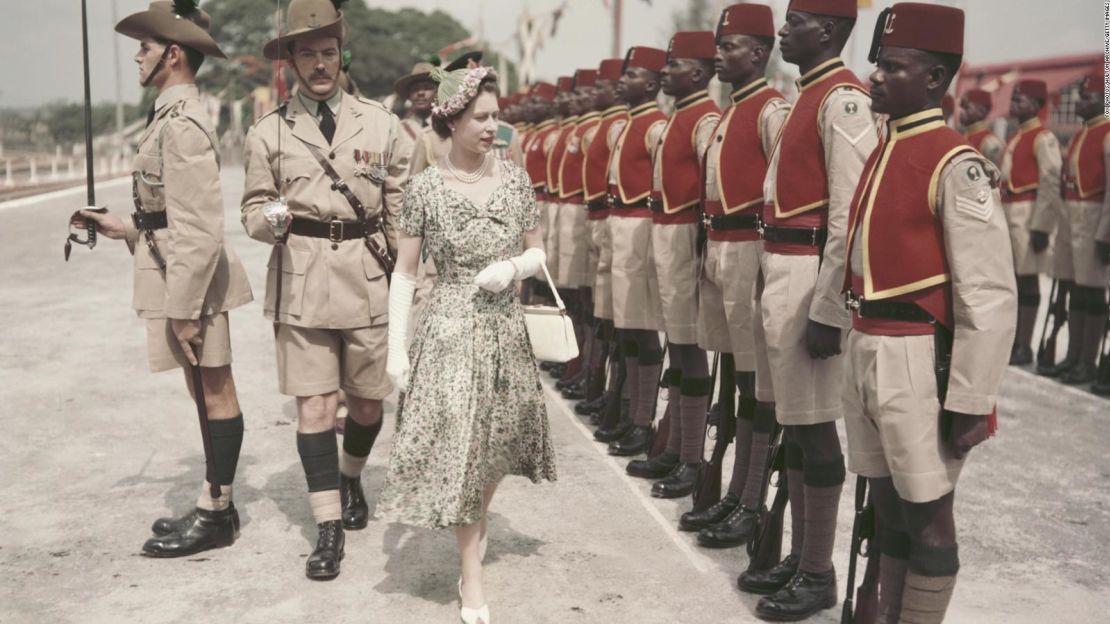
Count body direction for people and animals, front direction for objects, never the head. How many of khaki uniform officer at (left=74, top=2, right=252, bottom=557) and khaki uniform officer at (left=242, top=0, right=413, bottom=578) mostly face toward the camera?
1

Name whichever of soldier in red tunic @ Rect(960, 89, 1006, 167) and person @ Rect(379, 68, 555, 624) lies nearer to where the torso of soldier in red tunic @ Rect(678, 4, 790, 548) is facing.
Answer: the person

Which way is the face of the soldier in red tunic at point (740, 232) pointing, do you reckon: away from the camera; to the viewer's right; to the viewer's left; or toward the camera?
to the viewer's left

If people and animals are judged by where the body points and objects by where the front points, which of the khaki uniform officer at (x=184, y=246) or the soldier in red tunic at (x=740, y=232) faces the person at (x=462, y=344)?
the soldier in red tunic

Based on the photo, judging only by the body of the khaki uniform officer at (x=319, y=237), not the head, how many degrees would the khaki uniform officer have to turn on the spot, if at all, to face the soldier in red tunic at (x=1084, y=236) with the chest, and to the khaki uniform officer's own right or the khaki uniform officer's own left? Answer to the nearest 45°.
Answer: approximately 135° to the khaki uniform officer's own left

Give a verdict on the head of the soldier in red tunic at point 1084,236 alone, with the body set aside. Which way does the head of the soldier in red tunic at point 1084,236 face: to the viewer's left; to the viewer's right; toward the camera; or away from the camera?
to the viewer's left

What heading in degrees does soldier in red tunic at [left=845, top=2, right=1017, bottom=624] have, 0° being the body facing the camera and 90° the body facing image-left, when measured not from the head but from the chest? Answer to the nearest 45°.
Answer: approximately 45°

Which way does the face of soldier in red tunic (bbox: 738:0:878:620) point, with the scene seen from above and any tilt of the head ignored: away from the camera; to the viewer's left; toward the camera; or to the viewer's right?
to the viewer's left

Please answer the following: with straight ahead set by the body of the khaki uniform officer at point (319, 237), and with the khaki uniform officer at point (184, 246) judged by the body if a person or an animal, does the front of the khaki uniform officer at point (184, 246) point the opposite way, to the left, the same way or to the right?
to the right

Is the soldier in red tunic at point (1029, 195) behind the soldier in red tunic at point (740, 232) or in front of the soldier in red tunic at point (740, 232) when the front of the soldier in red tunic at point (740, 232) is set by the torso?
behind

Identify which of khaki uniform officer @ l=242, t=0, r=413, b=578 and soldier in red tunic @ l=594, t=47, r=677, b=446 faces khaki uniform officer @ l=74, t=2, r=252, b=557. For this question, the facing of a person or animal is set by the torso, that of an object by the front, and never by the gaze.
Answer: the soldier in red tunic

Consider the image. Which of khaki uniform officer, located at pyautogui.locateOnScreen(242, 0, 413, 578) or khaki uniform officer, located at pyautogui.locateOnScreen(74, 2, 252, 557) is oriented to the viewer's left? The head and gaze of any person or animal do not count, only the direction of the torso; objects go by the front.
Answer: khaki uniform officer, located at pyautogui.locateOnScreen(74, 2, 252, 557)

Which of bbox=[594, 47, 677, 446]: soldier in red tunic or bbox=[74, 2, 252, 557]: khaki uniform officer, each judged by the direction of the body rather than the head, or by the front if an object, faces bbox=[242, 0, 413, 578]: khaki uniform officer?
the soldier in red tunic

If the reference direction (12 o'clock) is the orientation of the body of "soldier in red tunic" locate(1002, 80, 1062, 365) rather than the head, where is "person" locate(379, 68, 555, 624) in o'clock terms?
The person is roughly at 11 o'clock from the soldier in red tunic.

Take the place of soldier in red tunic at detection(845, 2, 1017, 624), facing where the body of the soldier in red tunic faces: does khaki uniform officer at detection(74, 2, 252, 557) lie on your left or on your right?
on your right
